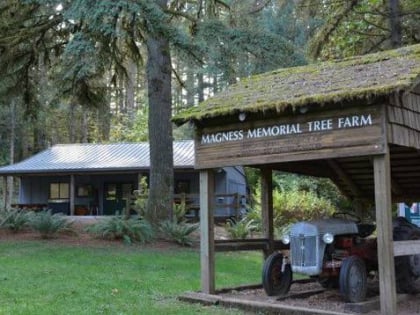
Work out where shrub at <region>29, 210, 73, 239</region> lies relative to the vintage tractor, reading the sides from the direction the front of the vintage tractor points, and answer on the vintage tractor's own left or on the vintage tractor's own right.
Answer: on the vintage tractor's own right

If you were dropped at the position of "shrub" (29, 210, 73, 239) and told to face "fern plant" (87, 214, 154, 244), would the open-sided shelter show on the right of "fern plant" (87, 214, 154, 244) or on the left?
right

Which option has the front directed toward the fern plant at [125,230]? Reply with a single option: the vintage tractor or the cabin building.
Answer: the cabin building

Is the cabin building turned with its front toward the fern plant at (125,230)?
yes

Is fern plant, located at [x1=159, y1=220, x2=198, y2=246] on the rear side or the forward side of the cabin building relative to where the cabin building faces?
on the forward side

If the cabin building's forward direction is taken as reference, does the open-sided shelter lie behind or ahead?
ahead

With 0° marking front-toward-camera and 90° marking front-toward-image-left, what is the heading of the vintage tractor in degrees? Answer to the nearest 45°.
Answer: approximately 45°

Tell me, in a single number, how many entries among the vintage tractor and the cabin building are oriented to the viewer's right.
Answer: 0

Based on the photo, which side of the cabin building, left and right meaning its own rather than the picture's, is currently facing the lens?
front

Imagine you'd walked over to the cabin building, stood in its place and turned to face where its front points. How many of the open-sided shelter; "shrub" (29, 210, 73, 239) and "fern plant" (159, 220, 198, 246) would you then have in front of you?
3

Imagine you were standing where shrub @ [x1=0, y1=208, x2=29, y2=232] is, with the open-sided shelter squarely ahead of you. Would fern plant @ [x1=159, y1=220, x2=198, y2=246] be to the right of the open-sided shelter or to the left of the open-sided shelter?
left
